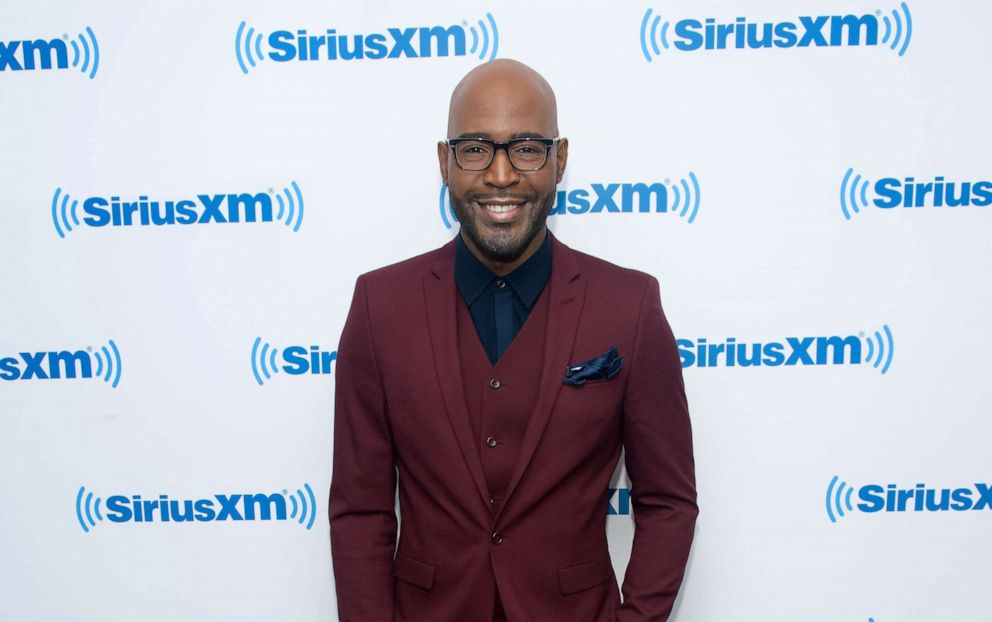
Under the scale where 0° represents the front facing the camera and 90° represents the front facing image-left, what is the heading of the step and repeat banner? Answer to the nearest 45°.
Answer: approximately 0°

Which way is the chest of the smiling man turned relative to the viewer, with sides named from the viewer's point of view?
facing the viewer

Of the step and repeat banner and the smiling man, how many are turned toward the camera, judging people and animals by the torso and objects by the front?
2
